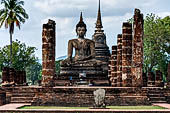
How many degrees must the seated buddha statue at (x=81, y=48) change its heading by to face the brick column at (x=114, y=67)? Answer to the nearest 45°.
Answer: approximately 45° to its left

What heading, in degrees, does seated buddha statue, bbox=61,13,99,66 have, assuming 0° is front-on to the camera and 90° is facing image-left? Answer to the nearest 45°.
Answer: approximately 0°

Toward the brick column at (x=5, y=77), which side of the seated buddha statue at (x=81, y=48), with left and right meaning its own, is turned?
right

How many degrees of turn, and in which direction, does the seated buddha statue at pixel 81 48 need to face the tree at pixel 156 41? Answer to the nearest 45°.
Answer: approximately 135° to its left

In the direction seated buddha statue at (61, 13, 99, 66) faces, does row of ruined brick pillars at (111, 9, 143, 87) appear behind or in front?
in front

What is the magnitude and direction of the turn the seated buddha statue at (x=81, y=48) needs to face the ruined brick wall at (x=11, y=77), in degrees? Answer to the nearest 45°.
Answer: approximately 90° to its right

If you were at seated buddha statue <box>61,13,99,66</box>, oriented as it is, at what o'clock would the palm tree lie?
The palm tree is roughly at 5 o'clock from the seated buddha statue.
